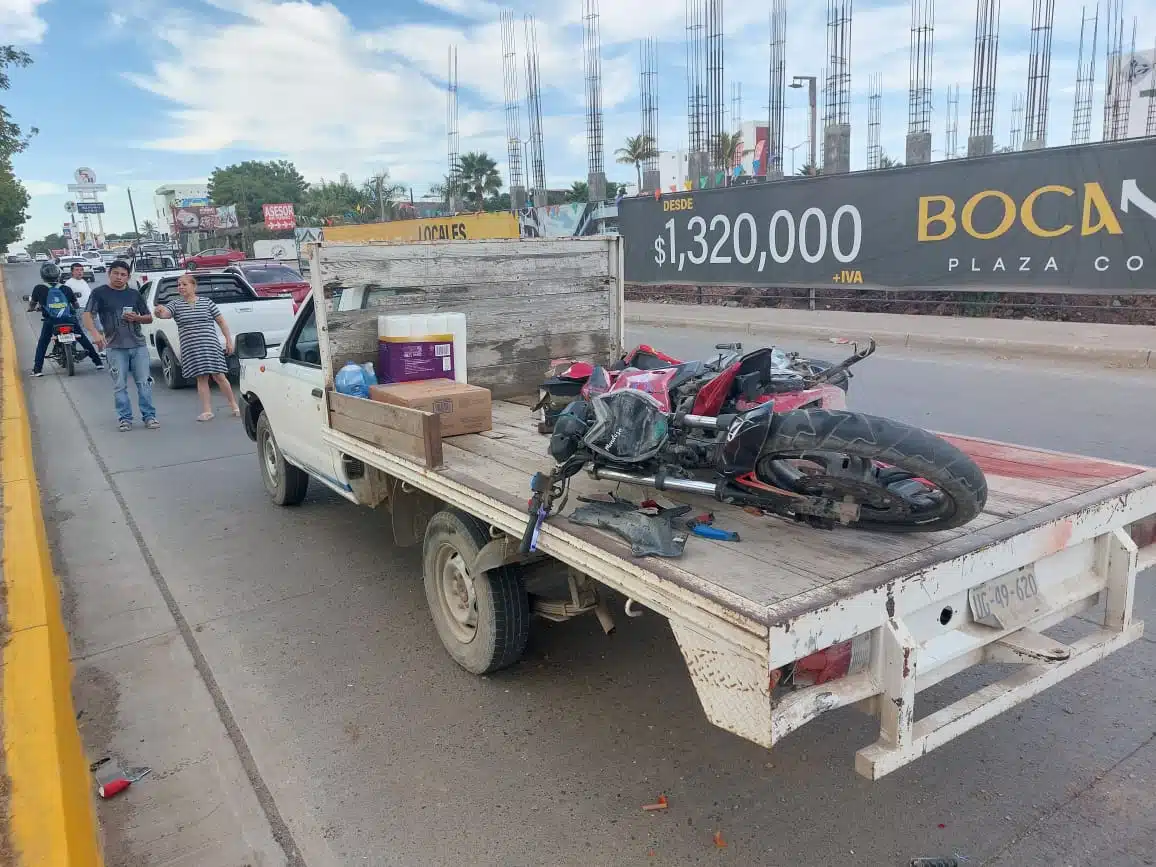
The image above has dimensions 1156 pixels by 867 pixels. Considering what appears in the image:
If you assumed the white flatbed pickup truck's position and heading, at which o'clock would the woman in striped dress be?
The woman in striped dress is roughly at 12 o'clock from the white flatbed pickup truck.

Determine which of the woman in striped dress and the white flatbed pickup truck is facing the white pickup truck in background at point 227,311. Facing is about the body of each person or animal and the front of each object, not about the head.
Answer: the white flatbed pickup truck

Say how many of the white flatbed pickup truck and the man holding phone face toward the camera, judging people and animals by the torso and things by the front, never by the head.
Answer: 1

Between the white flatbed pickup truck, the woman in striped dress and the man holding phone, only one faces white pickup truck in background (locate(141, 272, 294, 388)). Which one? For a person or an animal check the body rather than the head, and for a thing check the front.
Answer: the white flatbed pickup truck

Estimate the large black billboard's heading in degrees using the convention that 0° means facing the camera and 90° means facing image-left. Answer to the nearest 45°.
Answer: approximately 45°

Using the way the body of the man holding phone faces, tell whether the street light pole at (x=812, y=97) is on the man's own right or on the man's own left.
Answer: on the man's own left

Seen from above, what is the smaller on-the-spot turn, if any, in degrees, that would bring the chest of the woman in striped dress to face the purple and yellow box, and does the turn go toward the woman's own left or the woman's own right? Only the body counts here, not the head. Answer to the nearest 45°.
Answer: approximately 45° to the woman's own left

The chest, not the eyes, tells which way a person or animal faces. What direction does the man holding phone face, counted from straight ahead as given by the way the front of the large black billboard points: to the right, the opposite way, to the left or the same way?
to the left

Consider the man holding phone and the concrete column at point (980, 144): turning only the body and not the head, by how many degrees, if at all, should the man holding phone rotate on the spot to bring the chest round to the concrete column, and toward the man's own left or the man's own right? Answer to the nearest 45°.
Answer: approximately 90° to the man's own left

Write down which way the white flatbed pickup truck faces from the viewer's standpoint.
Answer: facing away from the viewer and to the left of the viewer

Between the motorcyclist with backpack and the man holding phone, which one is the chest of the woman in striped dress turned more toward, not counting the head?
the man holding phone
